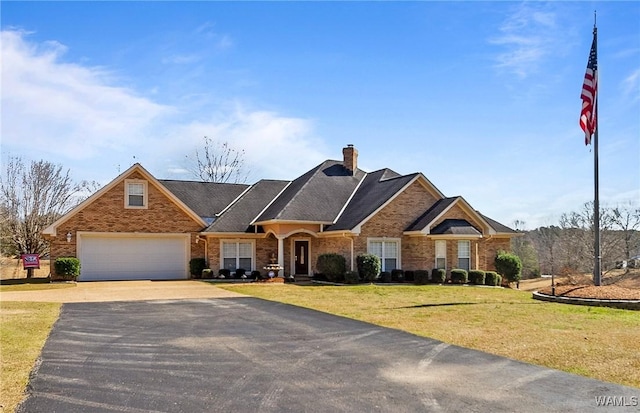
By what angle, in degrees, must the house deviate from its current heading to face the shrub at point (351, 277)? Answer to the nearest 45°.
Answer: approximately 45° to its left

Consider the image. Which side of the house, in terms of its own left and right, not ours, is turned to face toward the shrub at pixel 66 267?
right

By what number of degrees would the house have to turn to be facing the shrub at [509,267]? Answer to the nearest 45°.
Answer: approximately 90° to its left

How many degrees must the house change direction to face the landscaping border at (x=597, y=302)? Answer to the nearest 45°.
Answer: approximately 45° to its left

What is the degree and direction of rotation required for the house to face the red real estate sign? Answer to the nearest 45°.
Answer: approximately 90° to its right

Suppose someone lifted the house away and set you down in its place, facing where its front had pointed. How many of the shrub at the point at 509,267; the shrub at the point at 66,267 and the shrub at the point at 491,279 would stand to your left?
2

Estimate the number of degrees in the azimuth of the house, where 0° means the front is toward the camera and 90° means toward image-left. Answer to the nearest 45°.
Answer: approximately 0°
